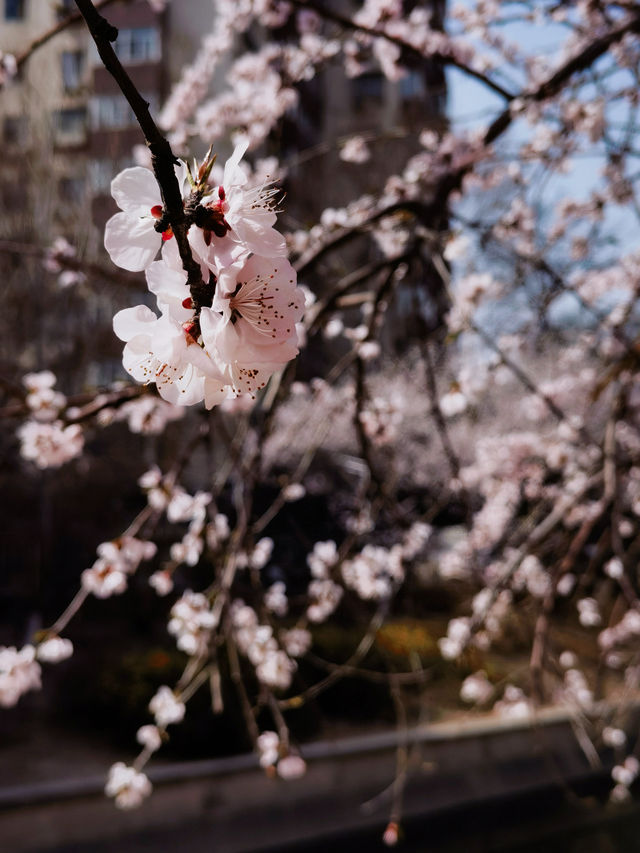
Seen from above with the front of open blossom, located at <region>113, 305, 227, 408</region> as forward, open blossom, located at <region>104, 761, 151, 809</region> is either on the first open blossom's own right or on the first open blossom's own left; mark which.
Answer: on the first open blossom's own right

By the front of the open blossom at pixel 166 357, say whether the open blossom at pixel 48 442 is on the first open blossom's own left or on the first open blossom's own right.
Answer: on the first open blossom's own right

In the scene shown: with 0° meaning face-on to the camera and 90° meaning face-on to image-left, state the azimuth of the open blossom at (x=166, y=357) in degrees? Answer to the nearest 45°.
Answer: approximately 45°

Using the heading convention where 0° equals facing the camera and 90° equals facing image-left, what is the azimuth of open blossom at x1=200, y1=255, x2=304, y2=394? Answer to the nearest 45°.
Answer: approximately 315°

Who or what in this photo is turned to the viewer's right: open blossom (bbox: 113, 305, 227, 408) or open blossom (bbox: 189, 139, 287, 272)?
open blossom (bbox: 189, 139, 287, 272)

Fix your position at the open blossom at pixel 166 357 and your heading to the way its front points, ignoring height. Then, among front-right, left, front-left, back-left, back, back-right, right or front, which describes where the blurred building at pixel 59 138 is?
back-right
